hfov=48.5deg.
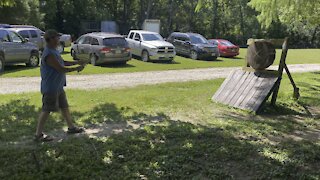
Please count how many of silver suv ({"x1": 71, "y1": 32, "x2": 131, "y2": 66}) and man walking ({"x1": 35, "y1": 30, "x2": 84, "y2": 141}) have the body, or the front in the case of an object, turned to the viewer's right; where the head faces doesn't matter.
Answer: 1

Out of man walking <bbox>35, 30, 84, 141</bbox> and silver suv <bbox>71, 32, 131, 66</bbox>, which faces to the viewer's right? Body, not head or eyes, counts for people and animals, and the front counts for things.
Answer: the man walking

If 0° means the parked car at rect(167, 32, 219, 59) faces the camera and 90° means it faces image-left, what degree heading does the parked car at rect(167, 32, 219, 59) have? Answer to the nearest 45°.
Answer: approximately 315°

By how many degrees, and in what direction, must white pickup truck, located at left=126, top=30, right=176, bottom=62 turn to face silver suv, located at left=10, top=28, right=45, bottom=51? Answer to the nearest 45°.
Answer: approximately 135° to its right

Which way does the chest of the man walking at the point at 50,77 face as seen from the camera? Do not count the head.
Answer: to the viewer's right

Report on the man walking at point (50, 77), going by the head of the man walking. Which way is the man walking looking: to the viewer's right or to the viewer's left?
to the viewer's right

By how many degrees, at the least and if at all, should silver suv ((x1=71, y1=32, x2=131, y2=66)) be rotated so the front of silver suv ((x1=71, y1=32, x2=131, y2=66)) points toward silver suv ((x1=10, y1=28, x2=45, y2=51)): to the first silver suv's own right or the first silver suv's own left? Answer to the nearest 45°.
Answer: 0° — it already faces it
